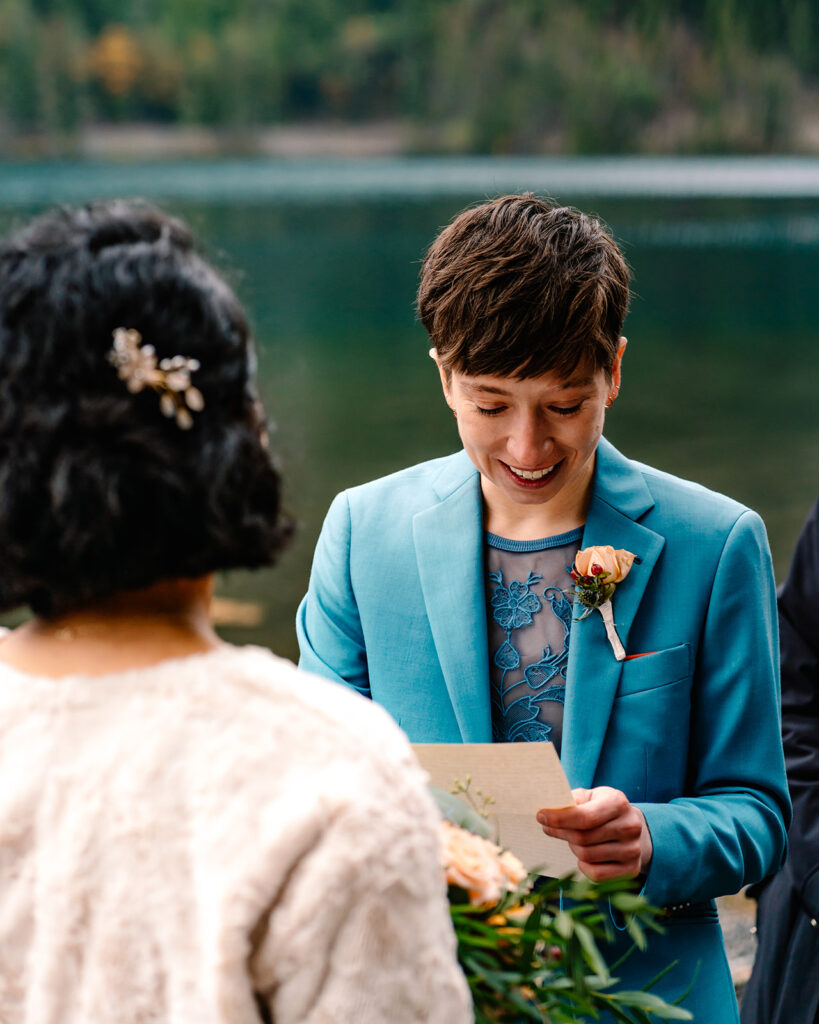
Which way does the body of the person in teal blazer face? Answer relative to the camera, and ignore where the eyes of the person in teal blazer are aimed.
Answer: toward the camera

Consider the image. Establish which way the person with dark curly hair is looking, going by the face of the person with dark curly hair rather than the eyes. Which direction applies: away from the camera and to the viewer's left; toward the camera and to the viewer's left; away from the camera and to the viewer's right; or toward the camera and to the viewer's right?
away from the camera and to the viewer's right

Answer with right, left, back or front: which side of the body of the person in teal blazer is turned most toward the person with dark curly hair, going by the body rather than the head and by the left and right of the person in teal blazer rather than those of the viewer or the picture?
front

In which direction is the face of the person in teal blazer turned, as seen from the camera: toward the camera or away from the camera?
toward the camera
